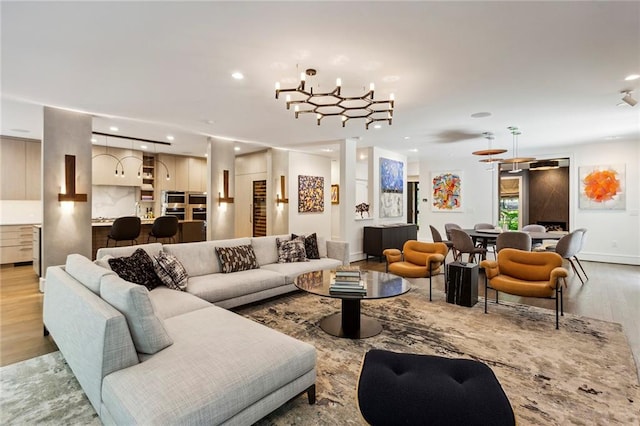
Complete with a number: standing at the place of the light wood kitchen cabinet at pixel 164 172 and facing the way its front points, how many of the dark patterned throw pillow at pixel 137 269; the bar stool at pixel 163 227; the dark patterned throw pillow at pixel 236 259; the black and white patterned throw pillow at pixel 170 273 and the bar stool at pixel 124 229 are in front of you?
5

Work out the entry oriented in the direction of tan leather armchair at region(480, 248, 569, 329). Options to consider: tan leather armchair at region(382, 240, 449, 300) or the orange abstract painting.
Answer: the orange abstract painting

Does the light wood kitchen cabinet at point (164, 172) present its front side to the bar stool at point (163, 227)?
yes

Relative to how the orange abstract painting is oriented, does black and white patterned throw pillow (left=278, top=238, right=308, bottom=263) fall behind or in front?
in front

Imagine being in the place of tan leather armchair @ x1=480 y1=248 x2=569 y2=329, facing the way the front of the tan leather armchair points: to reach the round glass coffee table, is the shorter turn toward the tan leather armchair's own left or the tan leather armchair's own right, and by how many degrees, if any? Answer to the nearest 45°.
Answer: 0° — it already faces it

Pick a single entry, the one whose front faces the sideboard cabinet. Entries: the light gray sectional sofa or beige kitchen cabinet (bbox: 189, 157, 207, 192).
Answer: the beige kitchen cabinet

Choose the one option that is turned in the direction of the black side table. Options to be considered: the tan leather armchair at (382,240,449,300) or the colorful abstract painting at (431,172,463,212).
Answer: the colorful abstract painting

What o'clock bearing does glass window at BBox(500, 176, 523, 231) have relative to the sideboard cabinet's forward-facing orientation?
The glass window is roughly at 9 o'clock from the sideboard cabinet.

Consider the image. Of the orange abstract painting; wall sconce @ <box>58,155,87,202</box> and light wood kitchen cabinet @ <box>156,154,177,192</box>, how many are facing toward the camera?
3

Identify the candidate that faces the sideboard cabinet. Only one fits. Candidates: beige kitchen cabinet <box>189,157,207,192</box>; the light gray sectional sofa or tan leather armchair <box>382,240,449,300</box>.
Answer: the beige kitchen cabinet

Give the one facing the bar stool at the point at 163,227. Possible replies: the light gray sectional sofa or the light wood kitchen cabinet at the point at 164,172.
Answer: the light wood kitchen cabinet

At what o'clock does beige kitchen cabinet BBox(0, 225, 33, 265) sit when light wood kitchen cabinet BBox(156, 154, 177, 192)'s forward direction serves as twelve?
beige kitchen cabinet BBox(0, 225, 33, 265) is roughly at 2 o'clock from light wood kitchen cabinet BBox(156, 154, 177, 192).

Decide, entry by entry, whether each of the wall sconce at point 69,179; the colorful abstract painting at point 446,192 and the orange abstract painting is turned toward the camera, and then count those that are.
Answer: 3

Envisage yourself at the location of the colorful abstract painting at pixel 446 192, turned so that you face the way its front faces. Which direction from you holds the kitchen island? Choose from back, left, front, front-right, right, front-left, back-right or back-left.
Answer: front-right
